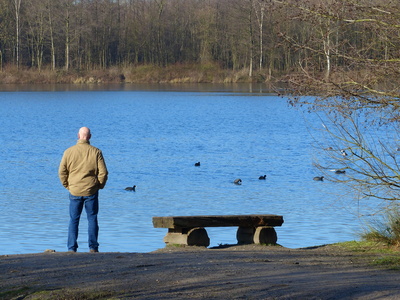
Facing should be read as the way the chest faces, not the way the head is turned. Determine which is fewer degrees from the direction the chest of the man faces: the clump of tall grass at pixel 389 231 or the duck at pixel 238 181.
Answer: the duck

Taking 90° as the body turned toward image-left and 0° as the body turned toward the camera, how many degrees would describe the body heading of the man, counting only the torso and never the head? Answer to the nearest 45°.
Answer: approximately 180°

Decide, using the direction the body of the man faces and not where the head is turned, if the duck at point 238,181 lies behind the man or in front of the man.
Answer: in front

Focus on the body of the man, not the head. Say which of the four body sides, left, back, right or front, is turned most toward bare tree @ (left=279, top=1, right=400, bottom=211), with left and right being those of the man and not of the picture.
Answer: right

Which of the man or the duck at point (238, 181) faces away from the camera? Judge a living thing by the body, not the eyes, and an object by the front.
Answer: the man

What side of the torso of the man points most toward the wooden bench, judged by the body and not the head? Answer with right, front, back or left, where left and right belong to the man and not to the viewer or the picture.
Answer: right
